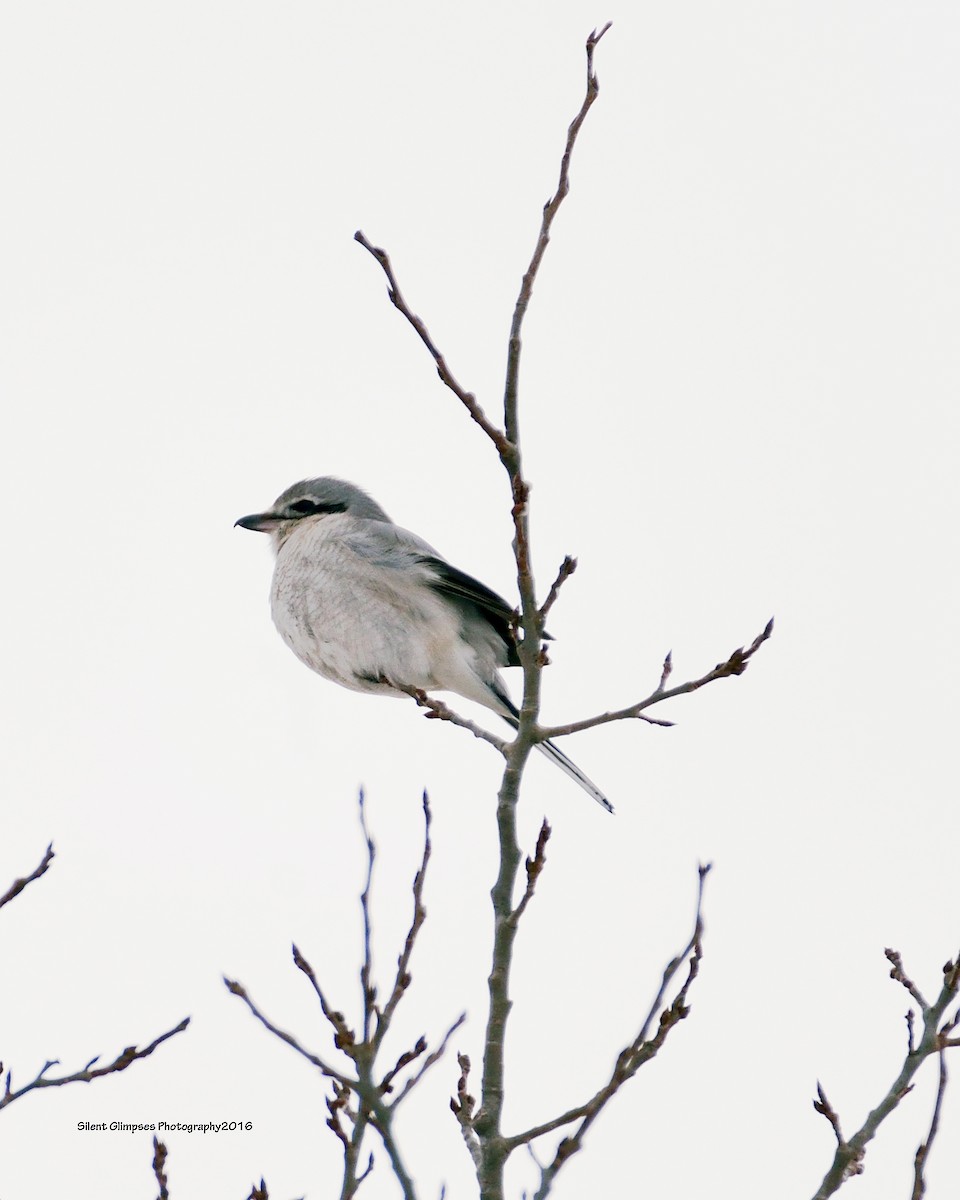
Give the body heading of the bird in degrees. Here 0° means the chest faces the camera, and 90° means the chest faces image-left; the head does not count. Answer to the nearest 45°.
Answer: approximately 90°
